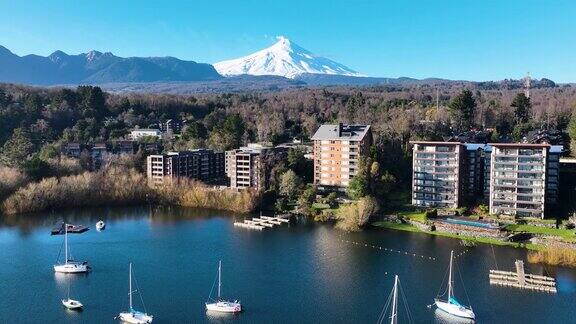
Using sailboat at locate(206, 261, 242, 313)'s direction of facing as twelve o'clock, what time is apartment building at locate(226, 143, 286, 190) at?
The apartment building is roughly at 3 o'clock from the sailboat.

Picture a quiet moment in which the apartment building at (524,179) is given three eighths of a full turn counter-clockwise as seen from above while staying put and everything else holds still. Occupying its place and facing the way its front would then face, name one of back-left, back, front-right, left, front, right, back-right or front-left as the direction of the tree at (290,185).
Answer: back-left

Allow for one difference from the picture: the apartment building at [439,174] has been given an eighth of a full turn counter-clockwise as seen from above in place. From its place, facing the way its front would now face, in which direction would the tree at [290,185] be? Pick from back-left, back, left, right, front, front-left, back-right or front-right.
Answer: back-right

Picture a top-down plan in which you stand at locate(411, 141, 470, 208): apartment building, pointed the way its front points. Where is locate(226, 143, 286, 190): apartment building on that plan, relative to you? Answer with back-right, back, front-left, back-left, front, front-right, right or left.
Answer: right

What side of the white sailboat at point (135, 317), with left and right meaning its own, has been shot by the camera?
left

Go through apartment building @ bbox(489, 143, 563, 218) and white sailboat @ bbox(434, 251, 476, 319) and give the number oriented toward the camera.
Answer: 1

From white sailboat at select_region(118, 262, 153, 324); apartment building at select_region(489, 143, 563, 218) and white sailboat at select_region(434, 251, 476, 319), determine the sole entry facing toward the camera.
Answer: the apartment building

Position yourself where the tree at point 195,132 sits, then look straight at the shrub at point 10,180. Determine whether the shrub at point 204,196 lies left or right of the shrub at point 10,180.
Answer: left

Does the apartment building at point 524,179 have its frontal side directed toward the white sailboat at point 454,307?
yes

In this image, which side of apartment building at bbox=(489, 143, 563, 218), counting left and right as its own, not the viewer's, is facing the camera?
front

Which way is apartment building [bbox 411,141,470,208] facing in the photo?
toward the camera

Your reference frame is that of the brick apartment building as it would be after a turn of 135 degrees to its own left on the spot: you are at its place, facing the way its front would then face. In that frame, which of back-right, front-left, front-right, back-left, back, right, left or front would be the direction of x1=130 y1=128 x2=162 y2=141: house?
left

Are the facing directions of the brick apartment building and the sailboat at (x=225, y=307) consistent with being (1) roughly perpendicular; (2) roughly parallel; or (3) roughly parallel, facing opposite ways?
roughly perpendicular

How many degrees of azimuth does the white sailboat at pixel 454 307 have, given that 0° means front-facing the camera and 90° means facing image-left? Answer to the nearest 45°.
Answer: approximately 135°
